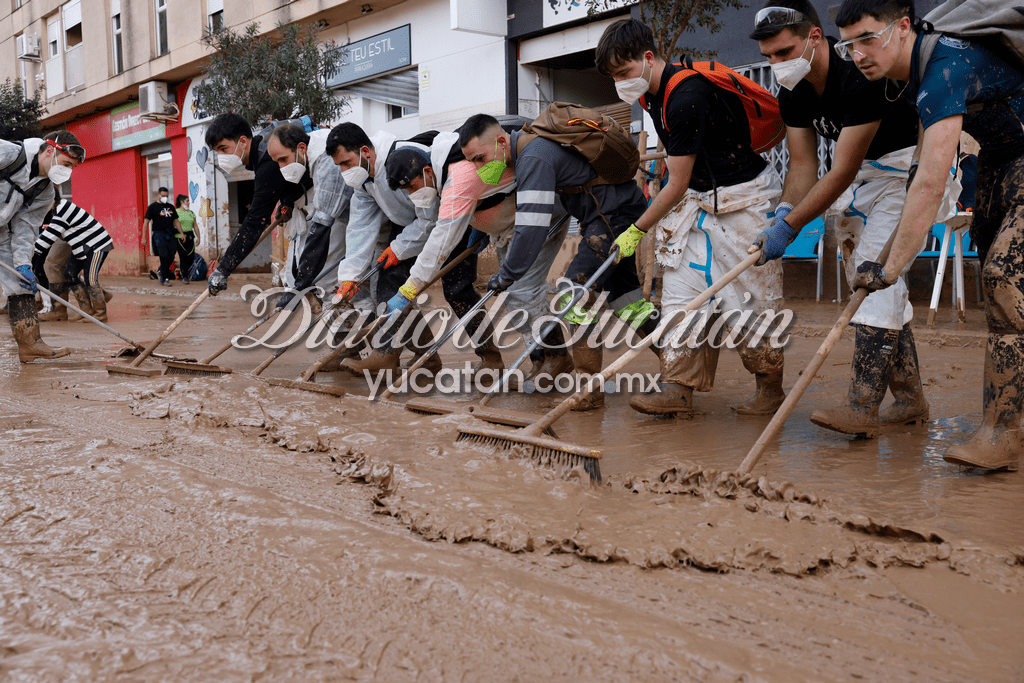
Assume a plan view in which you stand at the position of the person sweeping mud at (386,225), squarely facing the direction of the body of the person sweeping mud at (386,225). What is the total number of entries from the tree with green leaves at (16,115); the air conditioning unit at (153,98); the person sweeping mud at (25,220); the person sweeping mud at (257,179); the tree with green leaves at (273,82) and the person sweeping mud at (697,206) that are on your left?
1

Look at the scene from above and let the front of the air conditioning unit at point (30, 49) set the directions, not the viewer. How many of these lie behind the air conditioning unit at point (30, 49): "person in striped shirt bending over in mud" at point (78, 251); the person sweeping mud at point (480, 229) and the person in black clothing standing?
0

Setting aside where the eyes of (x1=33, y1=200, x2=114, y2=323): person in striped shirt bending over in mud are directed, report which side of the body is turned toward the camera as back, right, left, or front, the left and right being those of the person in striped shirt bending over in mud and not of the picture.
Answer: left

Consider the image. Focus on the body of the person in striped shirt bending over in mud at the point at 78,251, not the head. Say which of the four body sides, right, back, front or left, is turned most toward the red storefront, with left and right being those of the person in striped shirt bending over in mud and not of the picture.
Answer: right

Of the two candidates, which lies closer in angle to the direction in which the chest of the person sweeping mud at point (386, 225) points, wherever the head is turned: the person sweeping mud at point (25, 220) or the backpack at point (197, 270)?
the person sweeping mud

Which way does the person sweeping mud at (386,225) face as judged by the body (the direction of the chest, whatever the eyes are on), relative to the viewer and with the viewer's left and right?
facing the viewer and to the left of the viewer

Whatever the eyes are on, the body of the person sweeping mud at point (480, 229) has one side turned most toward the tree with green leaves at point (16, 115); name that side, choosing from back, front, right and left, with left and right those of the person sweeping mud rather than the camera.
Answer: right

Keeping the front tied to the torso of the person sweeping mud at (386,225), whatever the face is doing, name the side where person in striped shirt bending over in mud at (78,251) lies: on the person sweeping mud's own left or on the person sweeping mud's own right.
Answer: on the person sweeping mud's own right

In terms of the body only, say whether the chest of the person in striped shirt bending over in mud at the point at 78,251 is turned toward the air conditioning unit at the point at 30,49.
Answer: no

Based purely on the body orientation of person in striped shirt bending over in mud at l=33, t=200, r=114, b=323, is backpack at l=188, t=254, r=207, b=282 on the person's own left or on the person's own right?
on the person's own right

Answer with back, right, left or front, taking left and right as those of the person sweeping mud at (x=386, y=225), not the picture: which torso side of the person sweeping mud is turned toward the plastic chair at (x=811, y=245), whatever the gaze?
back

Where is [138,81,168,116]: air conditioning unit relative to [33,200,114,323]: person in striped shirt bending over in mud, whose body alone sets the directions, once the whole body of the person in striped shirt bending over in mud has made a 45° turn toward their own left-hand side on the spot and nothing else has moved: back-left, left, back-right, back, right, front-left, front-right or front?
back-right

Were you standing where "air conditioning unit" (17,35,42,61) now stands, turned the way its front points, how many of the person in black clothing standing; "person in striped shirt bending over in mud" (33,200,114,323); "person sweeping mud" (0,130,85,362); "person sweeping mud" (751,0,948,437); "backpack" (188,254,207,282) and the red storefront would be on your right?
0

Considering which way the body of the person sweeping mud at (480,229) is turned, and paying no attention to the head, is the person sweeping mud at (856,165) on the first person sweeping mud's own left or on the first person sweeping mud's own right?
on the first person sweeping mud's own left
